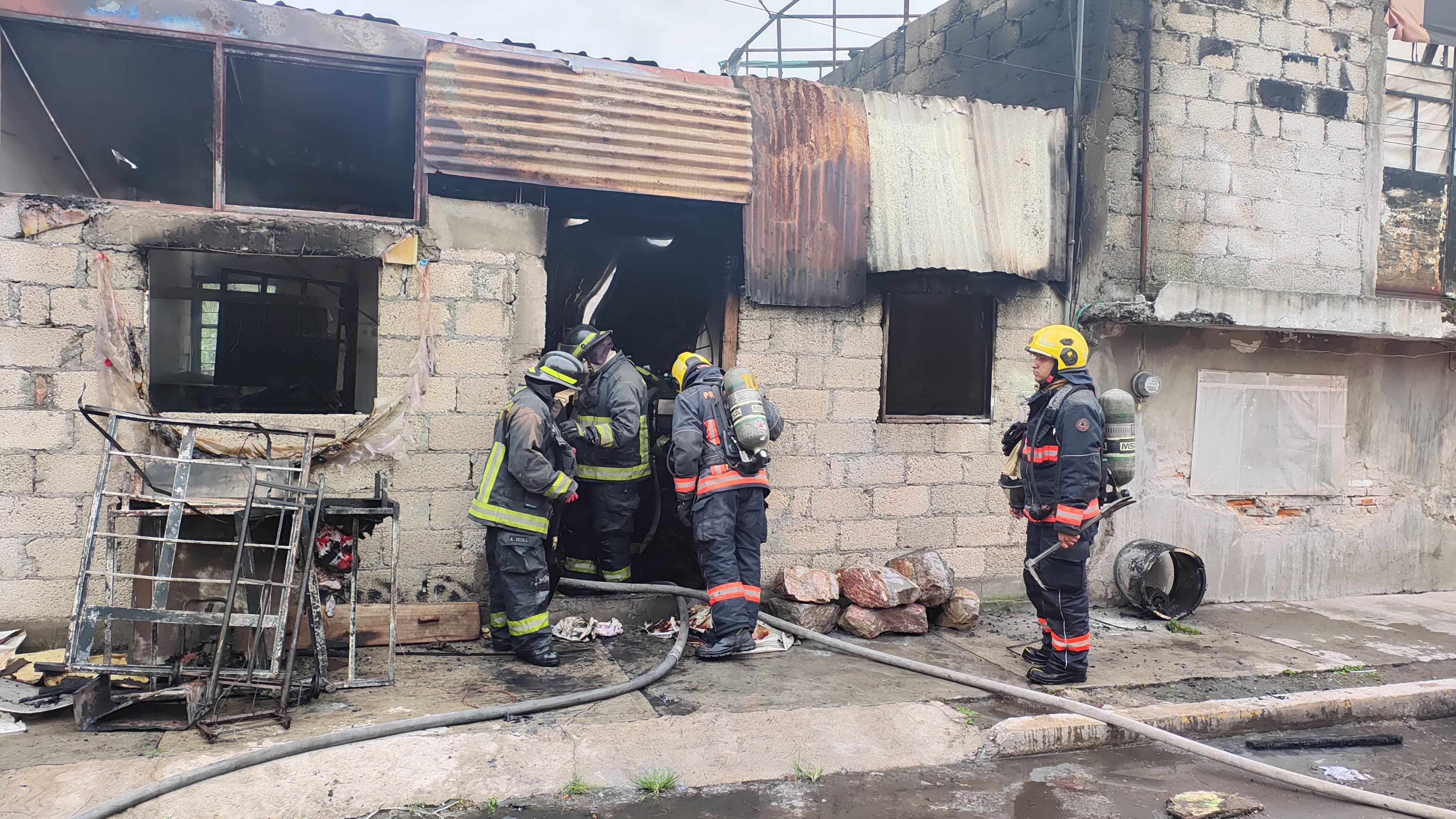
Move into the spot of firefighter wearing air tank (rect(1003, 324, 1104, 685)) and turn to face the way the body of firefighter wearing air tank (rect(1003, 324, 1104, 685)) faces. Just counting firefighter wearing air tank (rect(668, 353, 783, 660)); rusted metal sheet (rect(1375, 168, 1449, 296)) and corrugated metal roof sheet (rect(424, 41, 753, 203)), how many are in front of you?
2

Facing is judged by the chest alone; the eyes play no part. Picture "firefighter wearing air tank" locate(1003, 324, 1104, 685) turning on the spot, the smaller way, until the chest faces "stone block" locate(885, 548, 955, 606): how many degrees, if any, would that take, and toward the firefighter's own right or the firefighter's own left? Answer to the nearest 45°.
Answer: approximately 45° to the firefighter's own right

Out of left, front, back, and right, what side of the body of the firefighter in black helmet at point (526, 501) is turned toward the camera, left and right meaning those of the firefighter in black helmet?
right

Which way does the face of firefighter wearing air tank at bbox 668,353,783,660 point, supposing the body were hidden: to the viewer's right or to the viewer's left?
to the viewer's left

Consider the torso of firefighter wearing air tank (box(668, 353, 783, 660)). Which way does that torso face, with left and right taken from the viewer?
facing away from the viewer and to the left of the viewer

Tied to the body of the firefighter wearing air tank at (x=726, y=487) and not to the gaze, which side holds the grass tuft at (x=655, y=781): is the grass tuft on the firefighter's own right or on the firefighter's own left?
on the firefighter's own left

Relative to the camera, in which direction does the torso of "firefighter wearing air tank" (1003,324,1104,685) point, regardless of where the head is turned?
to the viewer's left

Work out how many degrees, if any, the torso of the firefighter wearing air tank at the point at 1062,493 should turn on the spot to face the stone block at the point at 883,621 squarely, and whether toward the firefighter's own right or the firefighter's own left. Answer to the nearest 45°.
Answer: approximately 45° to the firefighter's own right

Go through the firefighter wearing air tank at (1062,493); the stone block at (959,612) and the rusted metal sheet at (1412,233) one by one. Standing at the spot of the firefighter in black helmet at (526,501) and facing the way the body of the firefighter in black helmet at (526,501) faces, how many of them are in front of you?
3

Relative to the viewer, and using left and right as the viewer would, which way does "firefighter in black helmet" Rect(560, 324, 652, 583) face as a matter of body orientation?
facing to the left of the viewer
